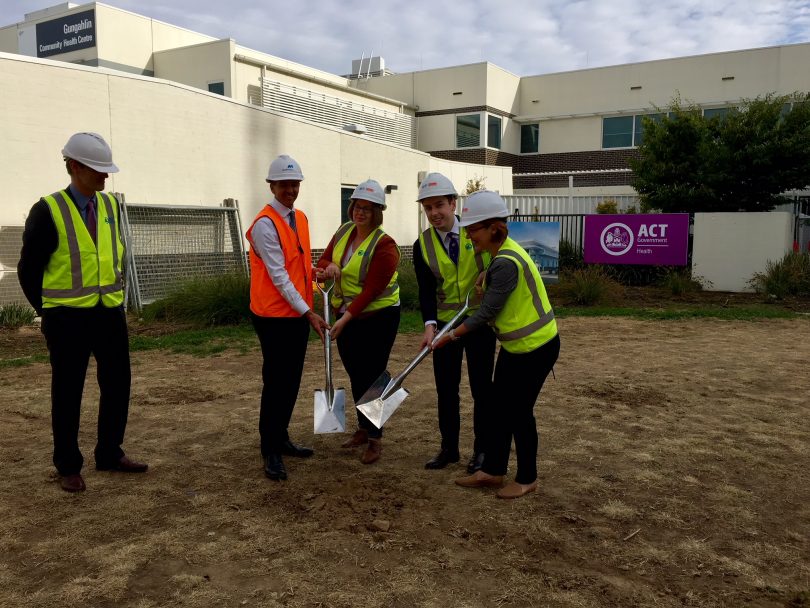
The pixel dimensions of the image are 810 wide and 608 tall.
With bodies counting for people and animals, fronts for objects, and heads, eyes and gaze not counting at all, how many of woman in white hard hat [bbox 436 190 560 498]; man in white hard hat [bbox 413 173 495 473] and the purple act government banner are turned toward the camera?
2

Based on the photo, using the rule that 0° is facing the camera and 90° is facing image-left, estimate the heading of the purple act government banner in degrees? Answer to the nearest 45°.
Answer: approximately 0°

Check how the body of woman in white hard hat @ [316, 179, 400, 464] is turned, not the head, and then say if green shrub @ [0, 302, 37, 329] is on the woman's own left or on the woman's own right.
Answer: on the woman's own right

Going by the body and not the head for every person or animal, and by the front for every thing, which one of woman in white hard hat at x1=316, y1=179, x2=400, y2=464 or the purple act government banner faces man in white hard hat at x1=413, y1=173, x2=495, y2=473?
the purple act government banner

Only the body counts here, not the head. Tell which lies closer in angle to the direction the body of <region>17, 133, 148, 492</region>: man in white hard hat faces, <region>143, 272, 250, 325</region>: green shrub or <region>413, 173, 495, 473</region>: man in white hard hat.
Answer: the man in white hard hat

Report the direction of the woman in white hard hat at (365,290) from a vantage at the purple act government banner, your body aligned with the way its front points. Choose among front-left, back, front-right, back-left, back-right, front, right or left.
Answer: front

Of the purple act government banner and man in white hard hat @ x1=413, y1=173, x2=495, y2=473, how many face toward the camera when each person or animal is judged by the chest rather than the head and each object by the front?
2

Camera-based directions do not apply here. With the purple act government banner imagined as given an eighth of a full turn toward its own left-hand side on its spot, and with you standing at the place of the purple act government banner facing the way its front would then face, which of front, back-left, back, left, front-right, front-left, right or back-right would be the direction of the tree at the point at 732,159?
left

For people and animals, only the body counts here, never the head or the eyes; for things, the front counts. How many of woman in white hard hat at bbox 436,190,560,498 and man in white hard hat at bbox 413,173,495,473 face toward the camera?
1

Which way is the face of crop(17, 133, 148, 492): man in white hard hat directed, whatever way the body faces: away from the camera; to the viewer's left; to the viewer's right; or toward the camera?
to the viewer's right

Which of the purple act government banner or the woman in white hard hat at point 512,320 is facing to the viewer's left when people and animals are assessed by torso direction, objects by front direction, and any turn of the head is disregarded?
the woman in white hard hat

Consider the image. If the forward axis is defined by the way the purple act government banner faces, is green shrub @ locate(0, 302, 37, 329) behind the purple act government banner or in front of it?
in front

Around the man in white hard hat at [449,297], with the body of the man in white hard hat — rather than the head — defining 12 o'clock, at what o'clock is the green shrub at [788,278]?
The green shrub is roughly at 7 o'clock from the man in white hard hat.

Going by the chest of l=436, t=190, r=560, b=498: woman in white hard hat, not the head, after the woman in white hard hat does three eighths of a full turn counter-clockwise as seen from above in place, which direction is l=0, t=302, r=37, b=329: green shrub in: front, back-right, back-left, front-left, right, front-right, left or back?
back

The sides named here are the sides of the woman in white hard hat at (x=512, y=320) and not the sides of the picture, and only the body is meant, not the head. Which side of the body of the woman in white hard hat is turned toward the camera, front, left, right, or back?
left

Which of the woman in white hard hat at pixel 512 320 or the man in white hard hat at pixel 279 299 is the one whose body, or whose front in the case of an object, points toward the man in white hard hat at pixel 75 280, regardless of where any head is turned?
the woman in white hard hat

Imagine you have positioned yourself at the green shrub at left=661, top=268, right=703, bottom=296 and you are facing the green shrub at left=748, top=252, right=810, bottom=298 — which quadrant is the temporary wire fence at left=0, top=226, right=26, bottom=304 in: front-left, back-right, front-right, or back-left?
back-right

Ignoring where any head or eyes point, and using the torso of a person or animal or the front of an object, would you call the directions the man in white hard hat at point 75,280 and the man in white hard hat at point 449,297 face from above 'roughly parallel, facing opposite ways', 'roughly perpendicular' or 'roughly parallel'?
roughly perpendicular

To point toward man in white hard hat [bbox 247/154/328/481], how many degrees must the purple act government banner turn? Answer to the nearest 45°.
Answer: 0° — it already faces them
